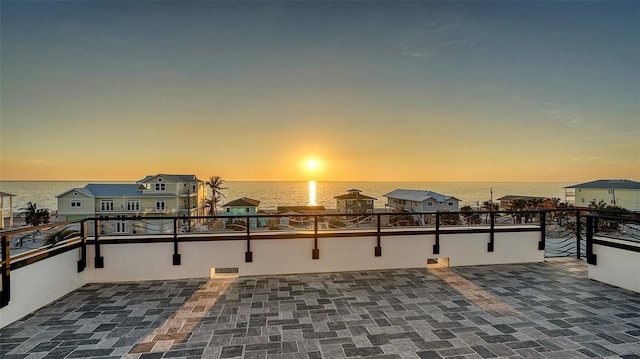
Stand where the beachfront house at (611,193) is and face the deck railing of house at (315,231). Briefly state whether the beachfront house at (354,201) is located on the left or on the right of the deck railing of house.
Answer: right
